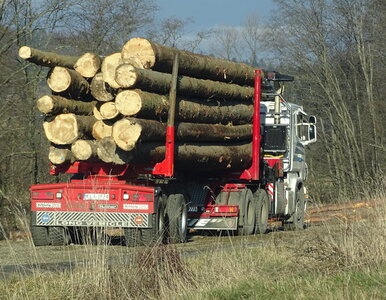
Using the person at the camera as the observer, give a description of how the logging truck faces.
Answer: facing away from the viewer and to the right of the viewer
